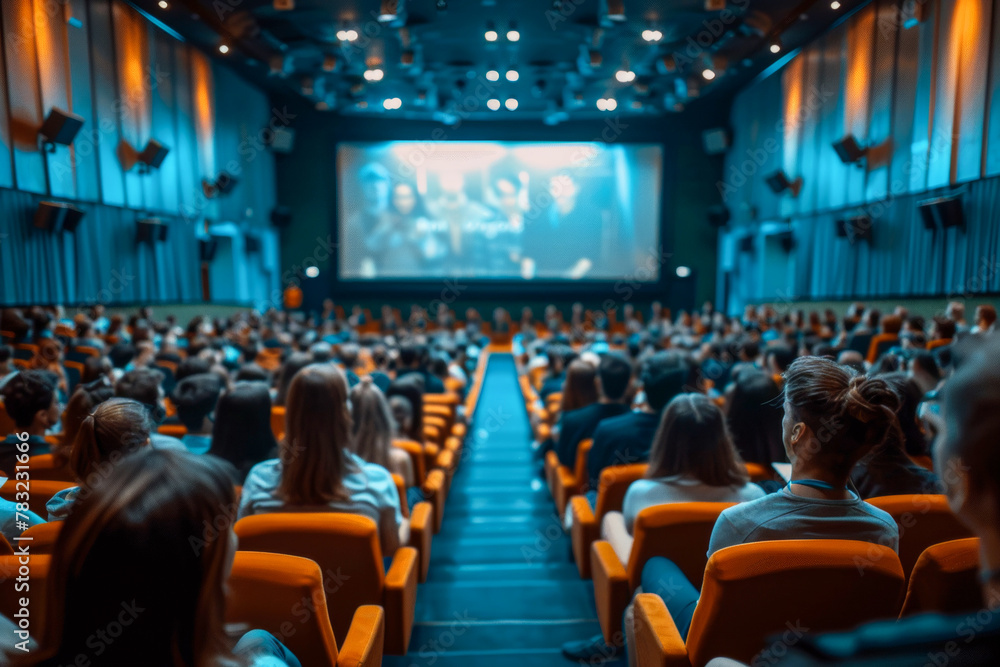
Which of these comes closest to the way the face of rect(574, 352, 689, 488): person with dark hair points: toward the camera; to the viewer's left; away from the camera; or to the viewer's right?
away from the camera

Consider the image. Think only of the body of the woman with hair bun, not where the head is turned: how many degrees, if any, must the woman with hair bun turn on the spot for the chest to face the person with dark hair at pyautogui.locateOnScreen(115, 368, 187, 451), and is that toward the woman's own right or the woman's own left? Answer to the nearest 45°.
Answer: approximately 45° to the woman's own left

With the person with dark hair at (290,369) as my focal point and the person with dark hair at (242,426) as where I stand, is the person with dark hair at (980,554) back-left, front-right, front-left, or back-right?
back-right

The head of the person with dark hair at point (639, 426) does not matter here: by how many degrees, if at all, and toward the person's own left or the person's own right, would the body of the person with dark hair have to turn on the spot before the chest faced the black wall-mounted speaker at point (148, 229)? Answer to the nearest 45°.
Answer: approximately 45° to the person's own left

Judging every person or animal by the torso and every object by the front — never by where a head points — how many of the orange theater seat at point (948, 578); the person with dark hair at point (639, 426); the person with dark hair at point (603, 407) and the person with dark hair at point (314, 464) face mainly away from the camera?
4

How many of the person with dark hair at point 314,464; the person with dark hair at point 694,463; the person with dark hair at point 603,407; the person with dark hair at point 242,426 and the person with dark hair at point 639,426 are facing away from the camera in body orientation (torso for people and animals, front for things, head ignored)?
5

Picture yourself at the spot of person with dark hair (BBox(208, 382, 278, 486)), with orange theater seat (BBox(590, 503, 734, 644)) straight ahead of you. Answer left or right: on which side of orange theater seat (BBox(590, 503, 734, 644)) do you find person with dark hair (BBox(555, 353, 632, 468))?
left

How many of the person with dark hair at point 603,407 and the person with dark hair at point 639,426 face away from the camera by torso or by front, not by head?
2

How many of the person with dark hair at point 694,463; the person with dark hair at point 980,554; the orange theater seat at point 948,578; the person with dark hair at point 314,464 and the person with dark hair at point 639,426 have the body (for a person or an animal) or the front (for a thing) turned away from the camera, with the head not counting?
5

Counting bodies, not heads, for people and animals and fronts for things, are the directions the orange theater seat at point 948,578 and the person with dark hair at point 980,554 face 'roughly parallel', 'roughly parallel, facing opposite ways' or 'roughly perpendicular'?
roughly parallel

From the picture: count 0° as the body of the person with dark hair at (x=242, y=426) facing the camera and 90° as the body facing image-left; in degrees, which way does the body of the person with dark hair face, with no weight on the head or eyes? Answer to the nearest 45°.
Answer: approximately 180°

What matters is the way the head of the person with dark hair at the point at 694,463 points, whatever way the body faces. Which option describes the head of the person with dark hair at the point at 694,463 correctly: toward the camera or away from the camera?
away from the camera

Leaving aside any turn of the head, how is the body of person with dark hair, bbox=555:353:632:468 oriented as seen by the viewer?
away from the camera

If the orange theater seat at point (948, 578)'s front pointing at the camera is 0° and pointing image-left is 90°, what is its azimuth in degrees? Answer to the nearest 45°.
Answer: approximately 180°

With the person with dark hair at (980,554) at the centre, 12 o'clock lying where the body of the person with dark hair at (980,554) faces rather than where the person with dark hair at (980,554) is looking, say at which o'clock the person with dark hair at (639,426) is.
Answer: the person with dark hair at (639,426) is roughly at 11 o'clock from the person with dark hair at (980,554).

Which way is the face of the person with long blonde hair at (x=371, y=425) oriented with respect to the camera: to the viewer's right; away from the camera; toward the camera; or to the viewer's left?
away from the camera

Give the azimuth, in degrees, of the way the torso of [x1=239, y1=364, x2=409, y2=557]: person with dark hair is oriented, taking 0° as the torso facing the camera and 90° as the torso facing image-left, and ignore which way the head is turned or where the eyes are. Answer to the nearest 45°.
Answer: approximately 180°

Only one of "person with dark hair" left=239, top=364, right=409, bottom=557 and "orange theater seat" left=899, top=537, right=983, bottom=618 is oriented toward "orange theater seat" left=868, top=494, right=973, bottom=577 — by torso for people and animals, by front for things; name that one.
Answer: "orange theater seat" left=899, top=537, right=983, bottom=618

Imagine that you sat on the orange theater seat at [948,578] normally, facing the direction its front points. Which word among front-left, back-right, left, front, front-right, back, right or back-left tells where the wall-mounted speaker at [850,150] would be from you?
front

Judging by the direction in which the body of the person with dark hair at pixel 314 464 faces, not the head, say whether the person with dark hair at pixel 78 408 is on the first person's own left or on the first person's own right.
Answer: on the first person's own left

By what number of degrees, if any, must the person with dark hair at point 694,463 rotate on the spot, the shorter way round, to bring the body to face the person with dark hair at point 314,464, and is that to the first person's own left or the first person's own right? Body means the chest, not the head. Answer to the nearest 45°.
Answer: approximately 90° to the first person's own left

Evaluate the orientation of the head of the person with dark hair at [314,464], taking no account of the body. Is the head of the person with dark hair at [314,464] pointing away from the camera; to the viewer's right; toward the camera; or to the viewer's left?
away from the camera

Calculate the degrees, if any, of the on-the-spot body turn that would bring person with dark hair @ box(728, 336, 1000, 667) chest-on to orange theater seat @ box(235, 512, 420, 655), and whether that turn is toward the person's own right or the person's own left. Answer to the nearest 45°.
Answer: approximately 90° to the person's own left
